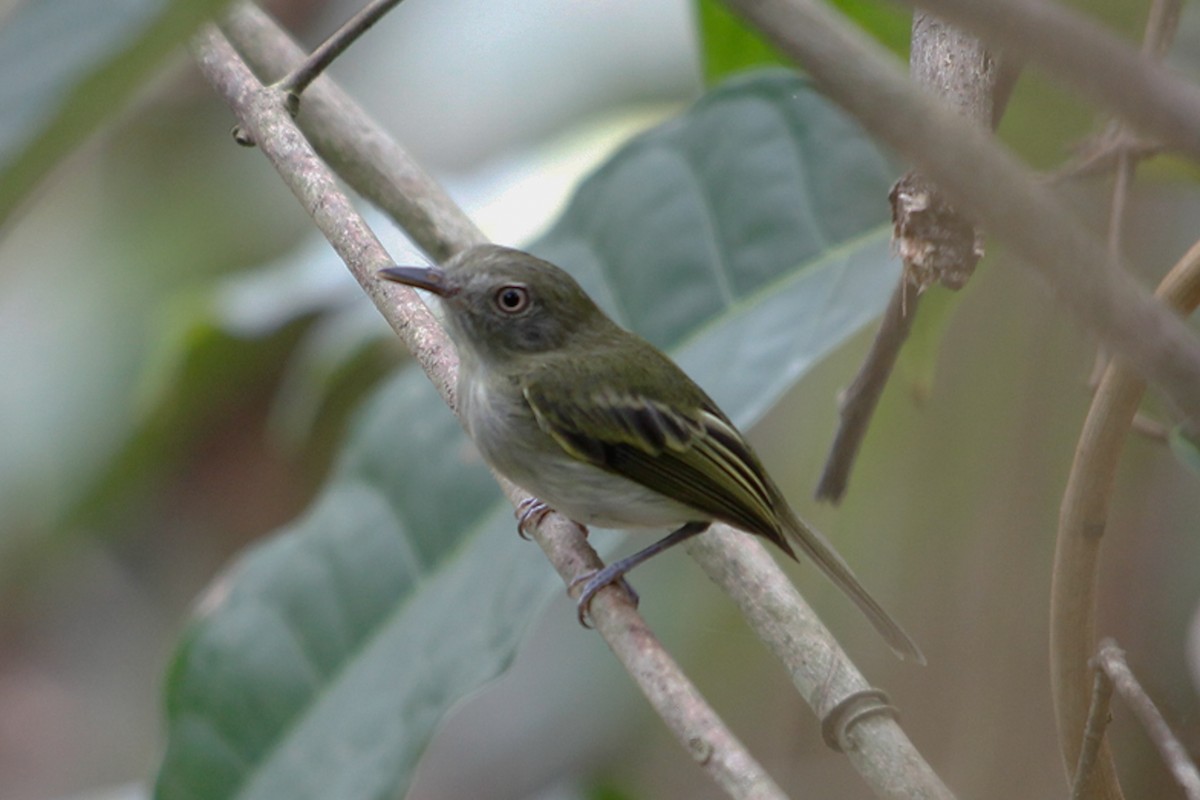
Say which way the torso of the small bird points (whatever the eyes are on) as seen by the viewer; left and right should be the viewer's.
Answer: facing to the left of the viewer

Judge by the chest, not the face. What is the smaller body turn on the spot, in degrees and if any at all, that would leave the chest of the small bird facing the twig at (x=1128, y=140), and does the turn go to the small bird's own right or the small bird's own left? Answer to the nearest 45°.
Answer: approximately 135° to the small bird's own left
